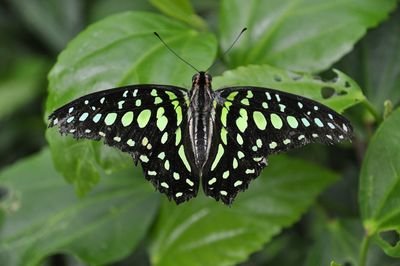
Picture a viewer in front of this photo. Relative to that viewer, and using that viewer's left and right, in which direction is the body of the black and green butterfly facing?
facing away from the viewer

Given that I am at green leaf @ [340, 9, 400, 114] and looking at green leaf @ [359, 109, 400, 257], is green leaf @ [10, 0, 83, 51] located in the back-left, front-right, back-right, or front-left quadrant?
back-right

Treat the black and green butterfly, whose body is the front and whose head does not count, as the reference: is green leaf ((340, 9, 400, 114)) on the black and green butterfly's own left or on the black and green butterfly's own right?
on the black and green butterfly's own right
